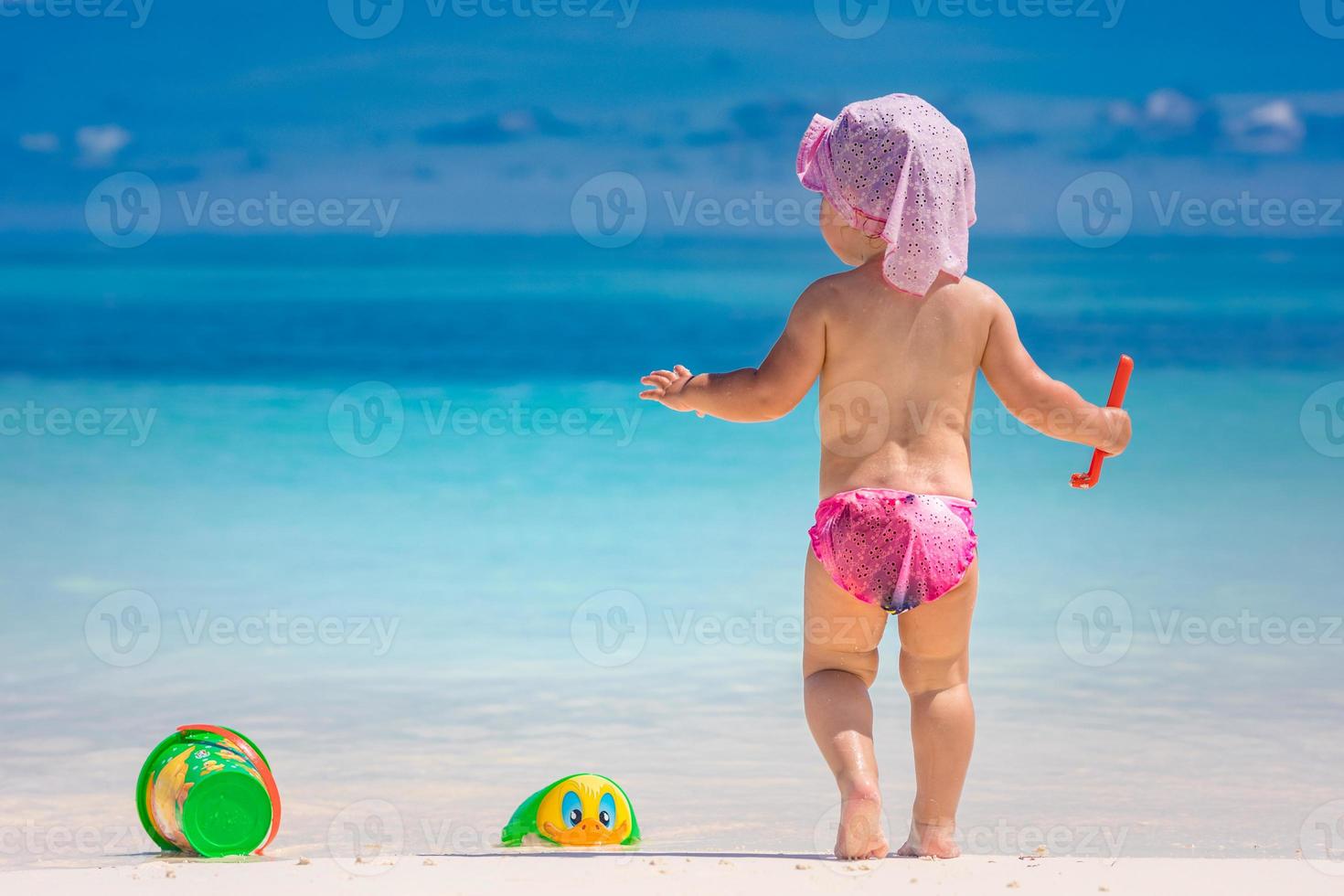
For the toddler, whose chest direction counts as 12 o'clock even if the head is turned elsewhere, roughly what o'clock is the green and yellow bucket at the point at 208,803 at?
The green and yellow bucket is roughly at 9 o'clock from the toddler.

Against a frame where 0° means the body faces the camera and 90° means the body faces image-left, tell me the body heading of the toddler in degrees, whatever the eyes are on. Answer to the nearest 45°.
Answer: approximately 180°

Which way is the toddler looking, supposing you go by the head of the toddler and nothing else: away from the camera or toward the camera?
away from the camera
